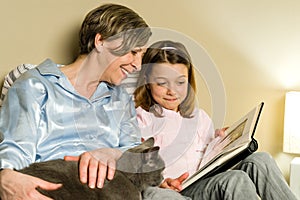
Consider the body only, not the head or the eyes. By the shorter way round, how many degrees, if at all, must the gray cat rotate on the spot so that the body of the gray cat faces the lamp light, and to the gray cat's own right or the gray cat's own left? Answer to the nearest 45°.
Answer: approximately 45° to the gray cat's own left

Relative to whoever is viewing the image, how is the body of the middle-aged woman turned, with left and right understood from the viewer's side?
facing the viewer and to the right of the viewer

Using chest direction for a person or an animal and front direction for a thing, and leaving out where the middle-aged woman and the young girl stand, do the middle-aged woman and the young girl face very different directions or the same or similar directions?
same or similar directions

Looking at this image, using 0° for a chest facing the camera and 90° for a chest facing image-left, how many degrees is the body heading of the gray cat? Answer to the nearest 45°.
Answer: approximately 270°

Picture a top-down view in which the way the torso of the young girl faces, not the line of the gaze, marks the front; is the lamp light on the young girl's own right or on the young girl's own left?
on the young girl's own left
